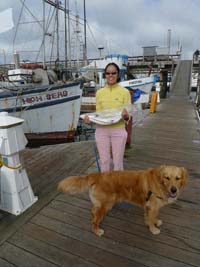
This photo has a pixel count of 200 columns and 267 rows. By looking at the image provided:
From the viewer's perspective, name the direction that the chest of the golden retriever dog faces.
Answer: to the viewer's right

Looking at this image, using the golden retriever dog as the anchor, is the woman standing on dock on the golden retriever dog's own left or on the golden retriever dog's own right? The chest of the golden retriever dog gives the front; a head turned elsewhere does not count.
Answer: on the golden retriever dog's own left

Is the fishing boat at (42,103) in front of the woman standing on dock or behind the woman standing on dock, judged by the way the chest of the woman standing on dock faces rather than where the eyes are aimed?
behind

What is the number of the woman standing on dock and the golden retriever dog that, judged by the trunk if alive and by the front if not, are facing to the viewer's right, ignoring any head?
1

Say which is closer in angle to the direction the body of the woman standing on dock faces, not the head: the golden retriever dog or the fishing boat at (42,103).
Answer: the golden retriever dog

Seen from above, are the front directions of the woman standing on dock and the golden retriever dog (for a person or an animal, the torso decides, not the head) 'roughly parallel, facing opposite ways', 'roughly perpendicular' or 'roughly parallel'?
roughly perpendicular

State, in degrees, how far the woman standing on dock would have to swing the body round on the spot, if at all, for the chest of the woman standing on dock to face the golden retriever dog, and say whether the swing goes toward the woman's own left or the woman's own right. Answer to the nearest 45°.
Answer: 0° — they already face it

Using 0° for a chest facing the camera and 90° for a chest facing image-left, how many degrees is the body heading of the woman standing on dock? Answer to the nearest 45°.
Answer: approximately 0°
